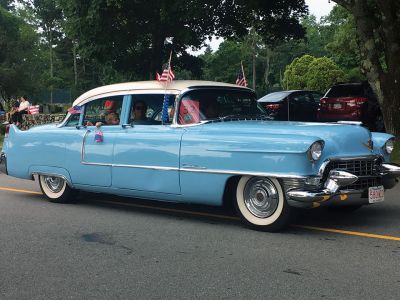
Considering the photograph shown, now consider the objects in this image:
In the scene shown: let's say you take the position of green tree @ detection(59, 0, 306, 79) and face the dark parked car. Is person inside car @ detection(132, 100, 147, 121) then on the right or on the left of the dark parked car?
right

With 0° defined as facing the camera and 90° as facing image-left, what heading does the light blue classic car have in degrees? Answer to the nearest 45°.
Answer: approximately 315°

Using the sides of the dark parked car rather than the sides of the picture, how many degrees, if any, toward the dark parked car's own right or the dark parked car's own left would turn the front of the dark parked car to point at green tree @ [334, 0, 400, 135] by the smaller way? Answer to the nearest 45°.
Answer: approximately 90° to the dark parked car's own right

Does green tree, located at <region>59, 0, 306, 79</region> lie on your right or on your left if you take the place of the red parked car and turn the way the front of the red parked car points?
on your left

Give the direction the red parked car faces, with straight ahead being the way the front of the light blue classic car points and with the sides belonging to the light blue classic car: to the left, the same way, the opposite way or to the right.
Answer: to the left

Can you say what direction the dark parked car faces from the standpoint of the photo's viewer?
facing away from the viewer and to the right of the viewer

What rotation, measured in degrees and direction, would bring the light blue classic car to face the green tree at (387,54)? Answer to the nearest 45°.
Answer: approximately 90° to its left

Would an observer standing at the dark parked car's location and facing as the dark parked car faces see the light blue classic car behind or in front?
behind

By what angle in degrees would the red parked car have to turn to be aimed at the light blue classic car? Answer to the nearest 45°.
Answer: approximately 135° to its right

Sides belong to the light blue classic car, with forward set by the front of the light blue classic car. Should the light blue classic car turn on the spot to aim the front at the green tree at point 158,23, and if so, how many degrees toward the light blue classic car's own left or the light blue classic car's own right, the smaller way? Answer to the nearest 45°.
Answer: approximately 135° to the light blue classic car's own left
